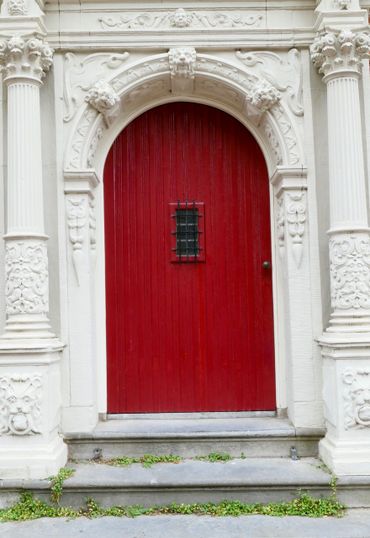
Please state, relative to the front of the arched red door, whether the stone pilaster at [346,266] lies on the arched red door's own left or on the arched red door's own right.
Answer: on the arched red door's own left

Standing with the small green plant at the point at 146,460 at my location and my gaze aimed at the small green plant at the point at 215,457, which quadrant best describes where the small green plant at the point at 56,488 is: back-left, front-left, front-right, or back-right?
back-right

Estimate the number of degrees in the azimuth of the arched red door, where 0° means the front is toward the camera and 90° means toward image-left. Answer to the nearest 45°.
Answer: approximately 0°

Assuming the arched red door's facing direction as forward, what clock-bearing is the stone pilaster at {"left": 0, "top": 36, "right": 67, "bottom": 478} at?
The stone pilaster is roughly at 2 o'clock from the arched red door.
